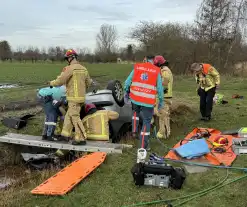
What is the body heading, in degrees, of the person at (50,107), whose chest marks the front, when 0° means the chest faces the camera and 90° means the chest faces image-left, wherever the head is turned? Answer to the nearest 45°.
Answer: approximately 270°

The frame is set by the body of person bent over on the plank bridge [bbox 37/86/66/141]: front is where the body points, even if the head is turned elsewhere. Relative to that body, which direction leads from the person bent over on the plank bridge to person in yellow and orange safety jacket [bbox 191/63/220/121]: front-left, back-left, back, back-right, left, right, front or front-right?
front

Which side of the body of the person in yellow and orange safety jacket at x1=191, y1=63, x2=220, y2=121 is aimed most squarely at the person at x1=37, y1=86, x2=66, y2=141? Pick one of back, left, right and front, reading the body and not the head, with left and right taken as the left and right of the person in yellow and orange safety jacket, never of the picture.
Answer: front

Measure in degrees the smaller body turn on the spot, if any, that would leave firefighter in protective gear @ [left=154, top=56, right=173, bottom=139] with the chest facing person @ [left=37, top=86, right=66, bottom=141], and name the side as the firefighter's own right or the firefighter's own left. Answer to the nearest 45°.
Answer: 0° — they already face them

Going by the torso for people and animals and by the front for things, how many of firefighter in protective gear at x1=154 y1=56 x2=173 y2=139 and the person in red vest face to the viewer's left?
1

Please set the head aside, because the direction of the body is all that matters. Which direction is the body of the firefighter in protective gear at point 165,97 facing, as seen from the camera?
to the viewer's left

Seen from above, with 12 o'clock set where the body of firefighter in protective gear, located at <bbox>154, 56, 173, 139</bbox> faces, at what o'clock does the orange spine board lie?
The orange spine board is roughly at 10 o'clock from the firefighter in protective gear.

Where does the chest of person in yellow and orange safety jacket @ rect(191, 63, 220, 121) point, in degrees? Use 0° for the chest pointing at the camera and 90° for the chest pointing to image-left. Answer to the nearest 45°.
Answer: approximately 45°

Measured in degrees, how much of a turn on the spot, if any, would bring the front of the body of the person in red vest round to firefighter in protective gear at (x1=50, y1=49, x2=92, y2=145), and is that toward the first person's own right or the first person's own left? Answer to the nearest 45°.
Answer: approximately 90° to the first person's own left

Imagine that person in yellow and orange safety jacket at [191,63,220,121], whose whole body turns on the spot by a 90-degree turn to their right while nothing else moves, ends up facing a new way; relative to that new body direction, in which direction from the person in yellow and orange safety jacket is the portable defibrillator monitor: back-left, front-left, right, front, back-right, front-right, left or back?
back-left

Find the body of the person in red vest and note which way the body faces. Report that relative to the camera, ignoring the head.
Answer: away from the camera

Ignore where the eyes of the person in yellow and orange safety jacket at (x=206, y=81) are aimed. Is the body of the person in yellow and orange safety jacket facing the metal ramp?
yes

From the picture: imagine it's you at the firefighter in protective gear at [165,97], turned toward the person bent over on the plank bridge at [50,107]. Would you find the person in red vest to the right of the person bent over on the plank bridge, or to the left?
left
